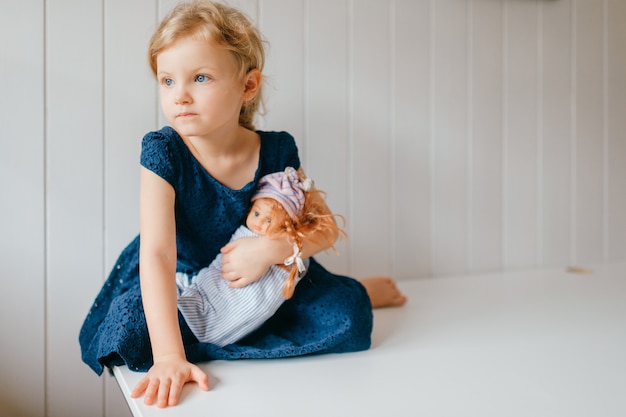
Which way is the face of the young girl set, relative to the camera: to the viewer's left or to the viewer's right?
to the viewer's left

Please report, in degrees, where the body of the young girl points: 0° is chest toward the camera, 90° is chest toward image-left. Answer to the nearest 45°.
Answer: approximately 0°
